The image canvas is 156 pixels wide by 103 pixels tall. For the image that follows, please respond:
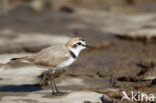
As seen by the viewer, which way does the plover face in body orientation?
to the viewer's right
